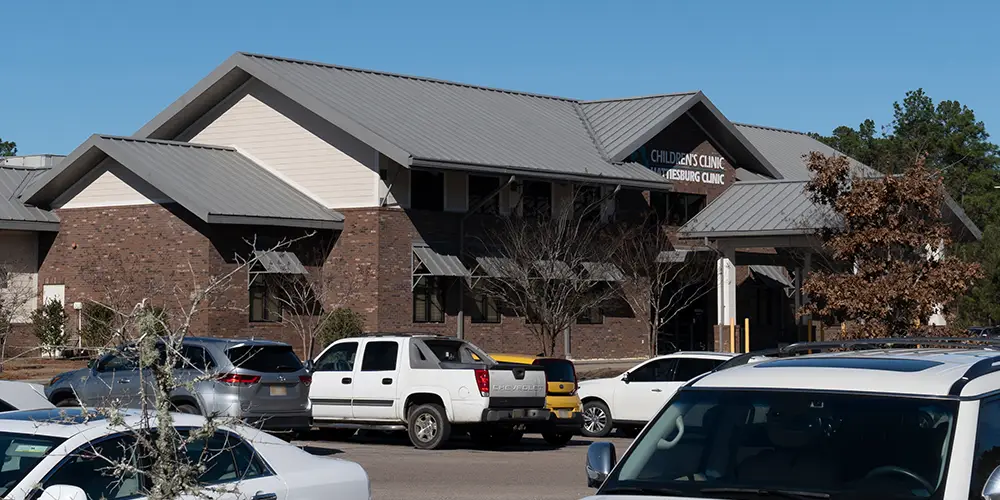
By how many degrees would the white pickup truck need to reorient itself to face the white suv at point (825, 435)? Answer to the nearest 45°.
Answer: approximately 135° to its left

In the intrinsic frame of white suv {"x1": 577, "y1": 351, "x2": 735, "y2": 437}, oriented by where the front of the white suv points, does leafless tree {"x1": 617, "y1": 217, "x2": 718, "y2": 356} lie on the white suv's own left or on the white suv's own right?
on the white suv's own right

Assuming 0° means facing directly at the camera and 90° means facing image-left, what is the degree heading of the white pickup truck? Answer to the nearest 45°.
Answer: approximately 135°

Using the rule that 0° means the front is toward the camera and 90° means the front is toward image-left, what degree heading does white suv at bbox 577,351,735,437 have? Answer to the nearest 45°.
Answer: approximately 90°

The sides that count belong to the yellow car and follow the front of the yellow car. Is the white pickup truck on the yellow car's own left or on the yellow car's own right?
on the yellow car's own left

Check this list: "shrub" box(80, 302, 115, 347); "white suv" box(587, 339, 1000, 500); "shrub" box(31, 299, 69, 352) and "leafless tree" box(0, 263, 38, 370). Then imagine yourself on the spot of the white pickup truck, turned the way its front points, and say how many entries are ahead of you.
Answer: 3

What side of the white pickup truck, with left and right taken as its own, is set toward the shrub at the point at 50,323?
front

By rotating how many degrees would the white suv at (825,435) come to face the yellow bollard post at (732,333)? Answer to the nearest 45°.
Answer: approximately 135° to its right

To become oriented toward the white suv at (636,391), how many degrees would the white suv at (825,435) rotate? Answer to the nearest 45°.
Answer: approximately 135° to its right

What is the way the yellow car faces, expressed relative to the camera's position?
facing away from the viewer and to the left of the viewer

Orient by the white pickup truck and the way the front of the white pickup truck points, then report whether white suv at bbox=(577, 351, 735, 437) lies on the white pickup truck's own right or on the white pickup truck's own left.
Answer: on the white pickup truck's own right

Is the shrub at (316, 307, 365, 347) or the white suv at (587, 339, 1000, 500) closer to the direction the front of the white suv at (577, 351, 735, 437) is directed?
the shrub

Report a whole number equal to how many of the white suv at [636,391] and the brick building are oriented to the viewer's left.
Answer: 1

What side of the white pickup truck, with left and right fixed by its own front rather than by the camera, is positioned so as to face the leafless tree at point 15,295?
front

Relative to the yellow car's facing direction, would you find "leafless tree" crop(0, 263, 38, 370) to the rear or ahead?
ahead
